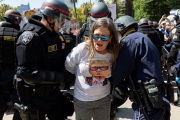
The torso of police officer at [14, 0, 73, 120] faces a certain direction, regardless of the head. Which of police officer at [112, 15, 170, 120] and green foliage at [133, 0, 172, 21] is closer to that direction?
the police officer

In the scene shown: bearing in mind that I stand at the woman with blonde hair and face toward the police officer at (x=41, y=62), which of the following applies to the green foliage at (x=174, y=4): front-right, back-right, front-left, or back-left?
back-right

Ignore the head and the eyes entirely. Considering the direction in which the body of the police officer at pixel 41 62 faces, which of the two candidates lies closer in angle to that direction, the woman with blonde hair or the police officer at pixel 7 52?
the woman with blonde hair

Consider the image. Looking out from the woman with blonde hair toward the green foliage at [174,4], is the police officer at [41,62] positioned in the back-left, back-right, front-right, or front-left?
back-left

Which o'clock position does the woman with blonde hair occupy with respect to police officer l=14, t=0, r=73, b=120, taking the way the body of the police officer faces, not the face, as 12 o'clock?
The woman with blonde hair is roughly at 11 o'clock from the police officer.

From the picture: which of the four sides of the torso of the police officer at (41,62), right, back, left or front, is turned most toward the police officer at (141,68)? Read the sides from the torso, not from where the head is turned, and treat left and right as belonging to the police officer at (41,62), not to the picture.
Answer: front

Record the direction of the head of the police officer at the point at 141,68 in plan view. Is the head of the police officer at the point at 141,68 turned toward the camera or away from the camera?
away from the camera

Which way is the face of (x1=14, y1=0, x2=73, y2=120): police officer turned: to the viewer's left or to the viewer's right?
to the viewer's right

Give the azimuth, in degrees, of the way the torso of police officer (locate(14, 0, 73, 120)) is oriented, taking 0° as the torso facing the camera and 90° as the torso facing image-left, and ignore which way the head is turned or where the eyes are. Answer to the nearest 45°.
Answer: approximately 315°

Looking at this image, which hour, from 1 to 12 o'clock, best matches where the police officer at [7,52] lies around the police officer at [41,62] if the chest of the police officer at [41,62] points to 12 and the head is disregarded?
the police officer at [7,52] is roughly at 7 o'clock from the police officer at [41,62].

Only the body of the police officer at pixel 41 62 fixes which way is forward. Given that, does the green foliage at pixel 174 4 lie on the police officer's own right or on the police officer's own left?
on the police officer's own left

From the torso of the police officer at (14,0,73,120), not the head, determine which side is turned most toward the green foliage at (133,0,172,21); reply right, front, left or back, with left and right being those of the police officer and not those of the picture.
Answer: left
